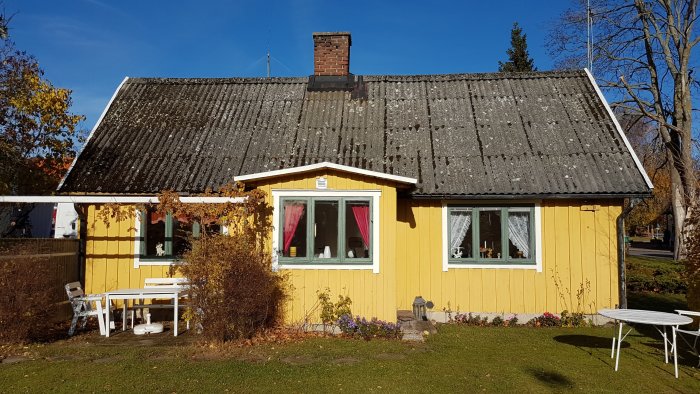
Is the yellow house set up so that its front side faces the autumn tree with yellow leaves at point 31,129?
no

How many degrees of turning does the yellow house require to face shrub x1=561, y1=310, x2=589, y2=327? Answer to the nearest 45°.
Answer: approximately 90° to its left

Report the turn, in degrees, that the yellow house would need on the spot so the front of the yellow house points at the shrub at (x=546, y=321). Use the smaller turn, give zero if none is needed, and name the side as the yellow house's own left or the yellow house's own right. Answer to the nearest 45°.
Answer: approximately 90° to the yellow house's own left

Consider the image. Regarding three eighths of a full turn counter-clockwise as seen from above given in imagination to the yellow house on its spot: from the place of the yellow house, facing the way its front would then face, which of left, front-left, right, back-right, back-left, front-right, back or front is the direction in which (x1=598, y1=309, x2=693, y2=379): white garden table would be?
right

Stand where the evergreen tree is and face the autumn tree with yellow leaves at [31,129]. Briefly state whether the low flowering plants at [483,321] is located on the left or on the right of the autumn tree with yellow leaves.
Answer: left

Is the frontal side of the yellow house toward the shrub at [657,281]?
no

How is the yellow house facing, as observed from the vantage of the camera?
facing the viewer

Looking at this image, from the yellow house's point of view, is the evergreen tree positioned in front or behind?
behind

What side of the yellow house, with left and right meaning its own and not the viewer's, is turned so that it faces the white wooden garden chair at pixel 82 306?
right

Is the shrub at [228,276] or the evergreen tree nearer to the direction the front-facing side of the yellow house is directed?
the shrub

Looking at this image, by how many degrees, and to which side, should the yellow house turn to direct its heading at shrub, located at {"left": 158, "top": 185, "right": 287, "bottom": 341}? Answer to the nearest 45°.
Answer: approximately 45° to its right

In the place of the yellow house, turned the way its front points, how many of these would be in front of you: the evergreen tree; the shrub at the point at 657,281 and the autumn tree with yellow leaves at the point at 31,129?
0
